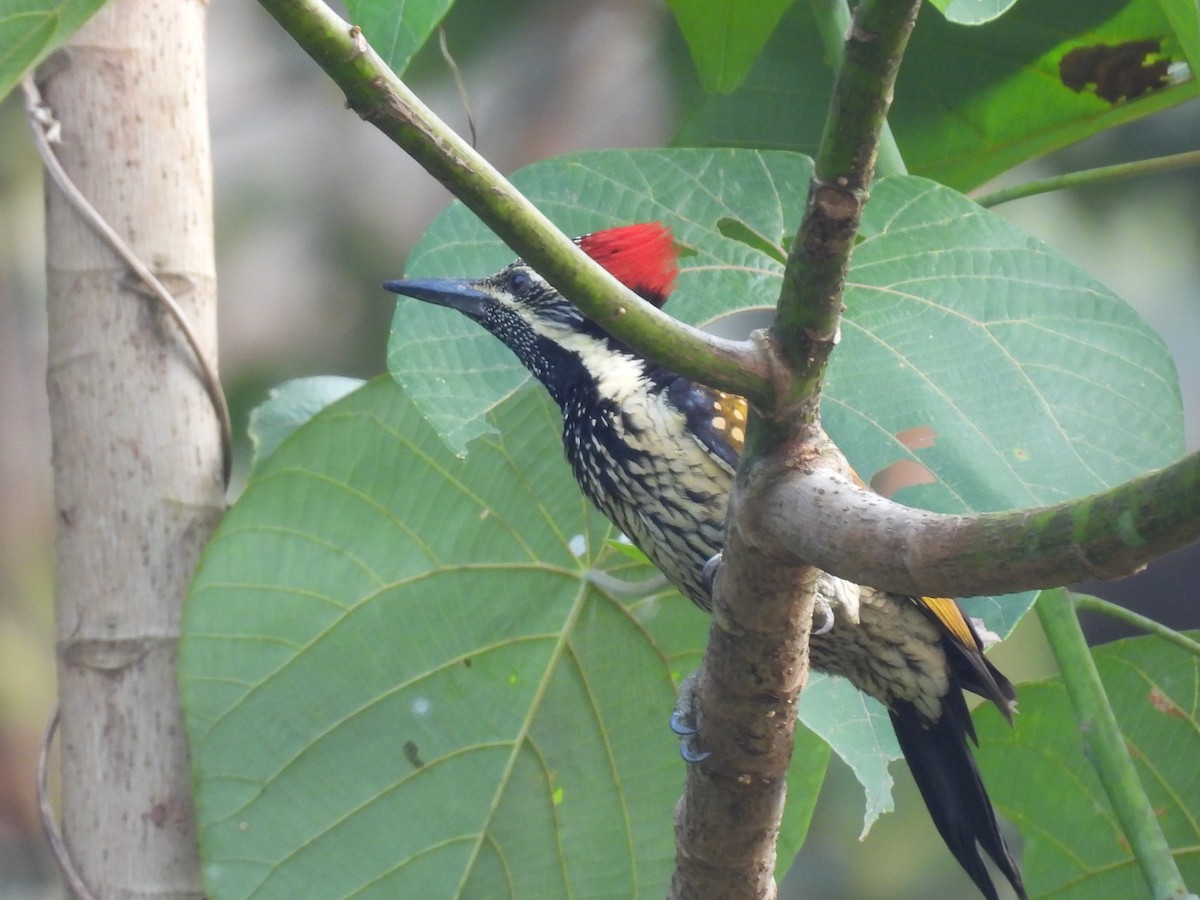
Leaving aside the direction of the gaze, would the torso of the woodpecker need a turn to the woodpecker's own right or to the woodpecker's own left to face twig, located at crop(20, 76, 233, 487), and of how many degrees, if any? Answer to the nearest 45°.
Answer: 0° — it already faces it

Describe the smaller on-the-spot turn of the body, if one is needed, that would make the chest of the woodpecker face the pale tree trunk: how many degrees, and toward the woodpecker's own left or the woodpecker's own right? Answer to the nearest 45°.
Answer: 0° — it already faces it

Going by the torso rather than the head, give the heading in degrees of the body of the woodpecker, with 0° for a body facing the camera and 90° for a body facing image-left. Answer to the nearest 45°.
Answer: approximately 90°

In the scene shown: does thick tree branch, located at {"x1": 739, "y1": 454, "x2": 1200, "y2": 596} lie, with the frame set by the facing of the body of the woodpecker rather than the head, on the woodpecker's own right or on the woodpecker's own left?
on the woodpecker's own left

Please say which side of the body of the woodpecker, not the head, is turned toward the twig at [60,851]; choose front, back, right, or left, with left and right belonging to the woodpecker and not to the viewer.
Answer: front

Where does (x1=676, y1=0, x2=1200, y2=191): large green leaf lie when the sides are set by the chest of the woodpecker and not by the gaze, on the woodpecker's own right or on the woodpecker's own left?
on the woodpecker's own right
